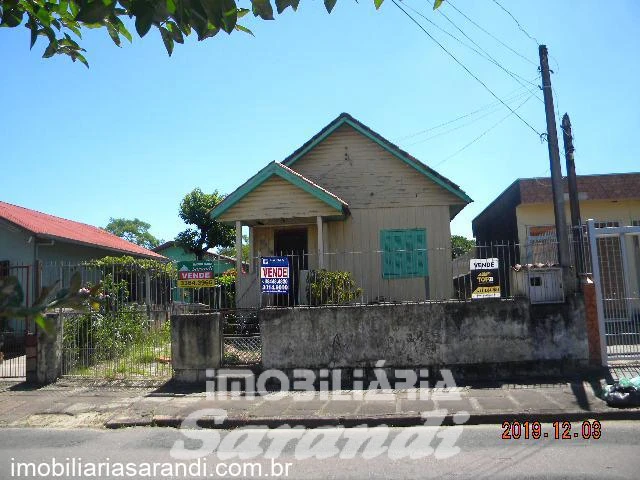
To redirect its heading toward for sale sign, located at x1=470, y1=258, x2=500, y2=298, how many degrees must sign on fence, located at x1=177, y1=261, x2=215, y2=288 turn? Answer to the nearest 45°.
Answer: approximately 90° to its left

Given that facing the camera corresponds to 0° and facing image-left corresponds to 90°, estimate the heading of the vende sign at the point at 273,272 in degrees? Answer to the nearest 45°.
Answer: approximately 0°

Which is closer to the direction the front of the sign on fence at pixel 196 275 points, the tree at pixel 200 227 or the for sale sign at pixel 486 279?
the for sale sign

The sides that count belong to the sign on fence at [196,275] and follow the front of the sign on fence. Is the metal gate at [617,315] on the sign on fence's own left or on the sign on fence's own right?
on the sign on fence's own left

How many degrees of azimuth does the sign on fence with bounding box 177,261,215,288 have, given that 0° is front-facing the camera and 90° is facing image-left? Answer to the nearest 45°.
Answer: approximately 0°

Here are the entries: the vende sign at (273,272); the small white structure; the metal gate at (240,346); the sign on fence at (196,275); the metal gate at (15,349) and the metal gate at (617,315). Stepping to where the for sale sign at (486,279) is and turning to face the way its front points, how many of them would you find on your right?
4

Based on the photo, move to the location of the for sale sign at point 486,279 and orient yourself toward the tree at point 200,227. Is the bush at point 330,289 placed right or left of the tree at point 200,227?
left

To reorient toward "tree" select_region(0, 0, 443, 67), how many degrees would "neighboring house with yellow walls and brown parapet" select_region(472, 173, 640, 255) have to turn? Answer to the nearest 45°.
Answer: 0° — it already faces it
